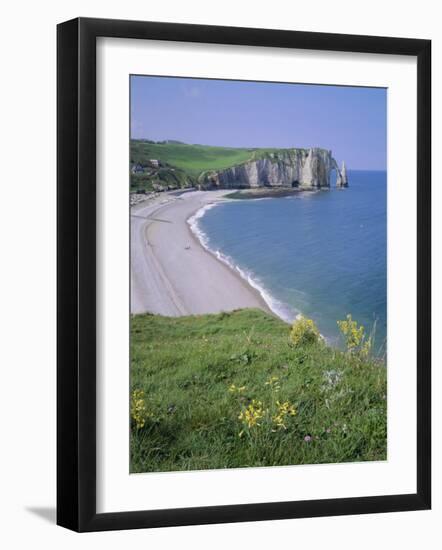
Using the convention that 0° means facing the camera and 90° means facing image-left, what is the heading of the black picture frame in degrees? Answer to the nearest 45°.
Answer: approximately 315°
